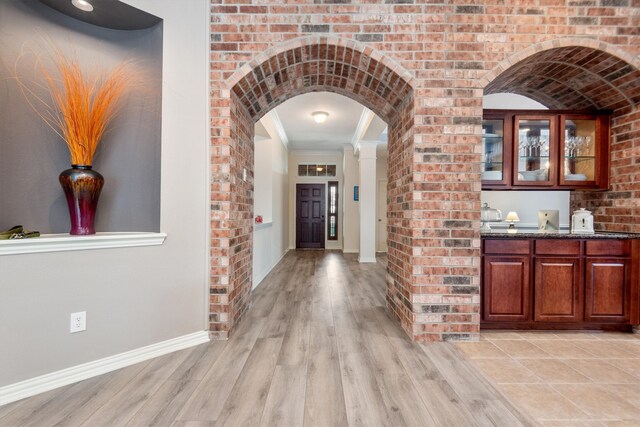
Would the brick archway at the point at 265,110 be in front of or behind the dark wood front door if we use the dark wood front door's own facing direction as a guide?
in front

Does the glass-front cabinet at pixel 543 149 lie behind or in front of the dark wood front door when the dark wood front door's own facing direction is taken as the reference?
in front

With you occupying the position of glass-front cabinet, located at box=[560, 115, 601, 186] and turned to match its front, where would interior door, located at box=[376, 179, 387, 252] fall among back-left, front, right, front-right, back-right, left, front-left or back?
back-right

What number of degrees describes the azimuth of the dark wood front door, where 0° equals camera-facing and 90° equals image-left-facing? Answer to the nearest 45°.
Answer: approximately 0°

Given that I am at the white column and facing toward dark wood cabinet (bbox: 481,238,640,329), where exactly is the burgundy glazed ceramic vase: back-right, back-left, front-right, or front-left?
front-right

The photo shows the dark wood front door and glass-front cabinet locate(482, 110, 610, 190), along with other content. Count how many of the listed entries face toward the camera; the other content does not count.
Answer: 2

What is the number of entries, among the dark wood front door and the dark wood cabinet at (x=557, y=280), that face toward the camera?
2

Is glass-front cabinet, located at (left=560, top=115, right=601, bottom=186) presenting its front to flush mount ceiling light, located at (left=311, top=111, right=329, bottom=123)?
no

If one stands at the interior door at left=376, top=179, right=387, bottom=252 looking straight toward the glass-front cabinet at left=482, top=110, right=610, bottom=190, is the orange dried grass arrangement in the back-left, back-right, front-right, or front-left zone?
front-right

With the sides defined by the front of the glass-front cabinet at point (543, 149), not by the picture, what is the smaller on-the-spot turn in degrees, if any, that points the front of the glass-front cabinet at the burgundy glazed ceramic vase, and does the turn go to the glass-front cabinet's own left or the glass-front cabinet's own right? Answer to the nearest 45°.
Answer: approximately 45° to the glass-front cabinet's own right

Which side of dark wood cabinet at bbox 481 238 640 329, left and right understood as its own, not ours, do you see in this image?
front

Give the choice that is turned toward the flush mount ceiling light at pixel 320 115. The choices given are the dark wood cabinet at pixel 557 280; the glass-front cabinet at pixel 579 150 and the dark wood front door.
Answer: the dark wood front door

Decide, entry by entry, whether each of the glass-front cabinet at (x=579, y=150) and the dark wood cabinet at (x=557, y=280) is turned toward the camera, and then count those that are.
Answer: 2

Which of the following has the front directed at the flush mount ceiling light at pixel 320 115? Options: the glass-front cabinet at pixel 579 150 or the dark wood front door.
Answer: the dark wood front door

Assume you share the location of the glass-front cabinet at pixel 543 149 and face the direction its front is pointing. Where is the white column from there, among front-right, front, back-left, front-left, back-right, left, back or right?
back-right

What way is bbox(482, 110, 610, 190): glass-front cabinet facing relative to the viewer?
toward the camera
